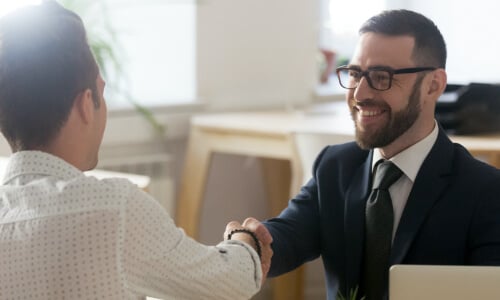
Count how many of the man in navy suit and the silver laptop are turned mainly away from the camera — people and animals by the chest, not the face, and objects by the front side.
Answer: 1

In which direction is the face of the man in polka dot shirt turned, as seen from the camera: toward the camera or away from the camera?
away from the camera

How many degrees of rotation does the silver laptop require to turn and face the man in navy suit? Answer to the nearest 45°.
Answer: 0° — it already faces them

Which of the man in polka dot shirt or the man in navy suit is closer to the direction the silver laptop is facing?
the man in navy suit

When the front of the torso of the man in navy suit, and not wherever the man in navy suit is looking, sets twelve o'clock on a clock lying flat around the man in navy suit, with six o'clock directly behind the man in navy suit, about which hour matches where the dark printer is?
The dark printer is roughly at 5 o'clock from the man in navy suit.

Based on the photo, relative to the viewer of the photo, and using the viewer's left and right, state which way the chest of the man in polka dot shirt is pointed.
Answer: facing away from the viewer and to the right of the viewer

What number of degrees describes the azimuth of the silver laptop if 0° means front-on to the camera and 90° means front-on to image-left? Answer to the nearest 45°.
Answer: approximately 180°
